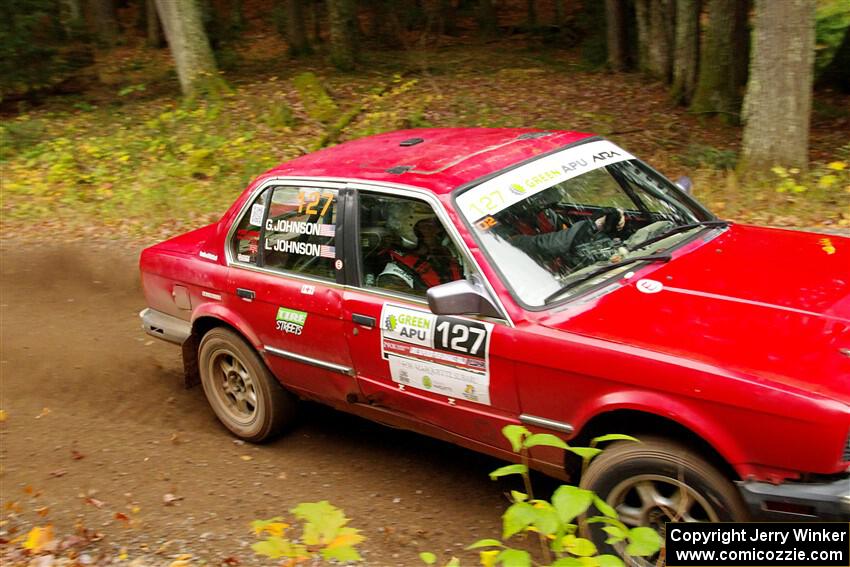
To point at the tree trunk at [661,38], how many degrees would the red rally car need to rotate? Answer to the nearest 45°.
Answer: approximately 135° to its left

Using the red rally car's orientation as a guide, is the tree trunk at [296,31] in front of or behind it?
behind

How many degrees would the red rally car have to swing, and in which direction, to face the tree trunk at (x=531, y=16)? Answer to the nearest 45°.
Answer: approximately 135° to its left

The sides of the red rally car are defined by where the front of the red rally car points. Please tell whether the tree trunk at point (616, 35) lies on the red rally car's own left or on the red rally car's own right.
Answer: on the red rally car's own left

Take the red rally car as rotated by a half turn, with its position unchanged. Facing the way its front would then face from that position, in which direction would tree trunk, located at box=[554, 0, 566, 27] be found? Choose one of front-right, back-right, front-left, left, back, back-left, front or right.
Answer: front-right

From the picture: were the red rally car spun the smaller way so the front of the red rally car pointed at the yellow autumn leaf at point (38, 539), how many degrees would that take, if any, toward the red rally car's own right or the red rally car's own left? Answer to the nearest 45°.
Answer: approximately 135° to the red rally car's own right

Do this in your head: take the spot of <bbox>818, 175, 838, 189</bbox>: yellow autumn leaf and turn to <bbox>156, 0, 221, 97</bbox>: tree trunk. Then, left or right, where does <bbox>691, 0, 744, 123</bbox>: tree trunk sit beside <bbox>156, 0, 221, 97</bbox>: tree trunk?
right

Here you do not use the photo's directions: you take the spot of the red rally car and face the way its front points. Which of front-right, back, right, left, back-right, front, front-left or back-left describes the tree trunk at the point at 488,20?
back-left

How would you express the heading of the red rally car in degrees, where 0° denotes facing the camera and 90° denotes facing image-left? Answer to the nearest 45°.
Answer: approximately 315°

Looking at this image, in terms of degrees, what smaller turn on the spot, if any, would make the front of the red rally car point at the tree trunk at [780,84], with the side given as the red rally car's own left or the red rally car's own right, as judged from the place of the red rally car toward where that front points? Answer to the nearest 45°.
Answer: approximately 90° to the red rally car's own left

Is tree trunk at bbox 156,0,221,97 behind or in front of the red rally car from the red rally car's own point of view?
behind
